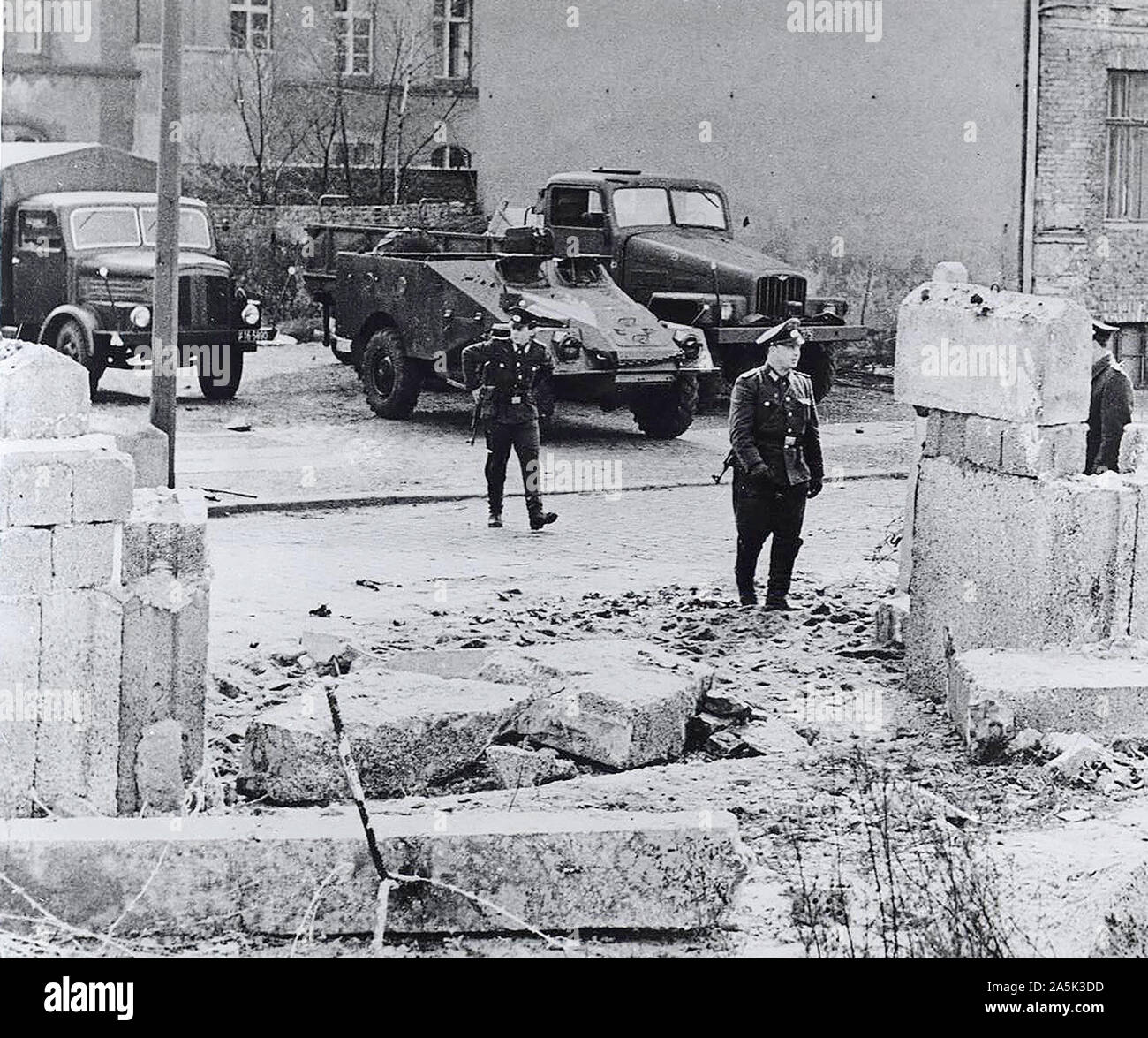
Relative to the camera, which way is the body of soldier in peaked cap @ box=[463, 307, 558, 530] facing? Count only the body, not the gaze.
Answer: toward the camera

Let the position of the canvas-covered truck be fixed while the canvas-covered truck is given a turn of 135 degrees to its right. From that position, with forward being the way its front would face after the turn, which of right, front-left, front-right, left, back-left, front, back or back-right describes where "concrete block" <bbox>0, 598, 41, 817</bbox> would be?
left

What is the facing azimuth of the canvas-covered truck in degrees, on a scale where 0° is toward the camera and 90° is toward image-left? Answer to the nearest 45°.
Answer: approximately 315°

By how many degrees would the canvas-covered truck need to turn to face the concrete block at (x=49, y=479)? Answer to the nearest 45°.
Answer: approximately 45° to its right

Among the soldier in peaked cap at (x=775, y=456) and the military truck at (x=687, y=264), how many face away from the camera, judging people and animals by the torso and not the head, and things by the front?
0

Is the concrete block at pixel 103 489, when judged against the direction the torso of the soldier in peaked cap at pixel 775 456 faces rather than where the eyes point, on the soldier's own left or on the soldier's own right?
on the soldier's own right

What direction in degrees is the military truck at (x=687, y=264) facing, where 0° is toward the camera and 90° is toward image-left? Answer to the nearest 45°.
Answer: approximately 315°

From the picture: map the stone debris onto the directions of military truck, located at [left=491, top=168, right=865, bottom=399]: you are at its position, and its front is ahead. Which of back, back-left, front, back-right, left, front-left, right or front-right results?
front-right

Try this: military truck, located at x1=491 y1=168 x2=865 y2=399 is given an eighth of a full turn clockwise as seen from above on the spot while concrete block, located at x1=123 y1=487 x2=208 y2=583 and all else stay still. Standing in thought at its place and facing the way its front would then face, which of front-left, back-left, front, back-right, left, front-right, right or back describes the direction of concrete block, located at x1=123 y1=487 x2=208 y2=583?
front

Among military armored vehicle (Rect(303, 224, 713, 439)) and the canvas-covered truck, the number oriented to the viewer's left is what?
0
